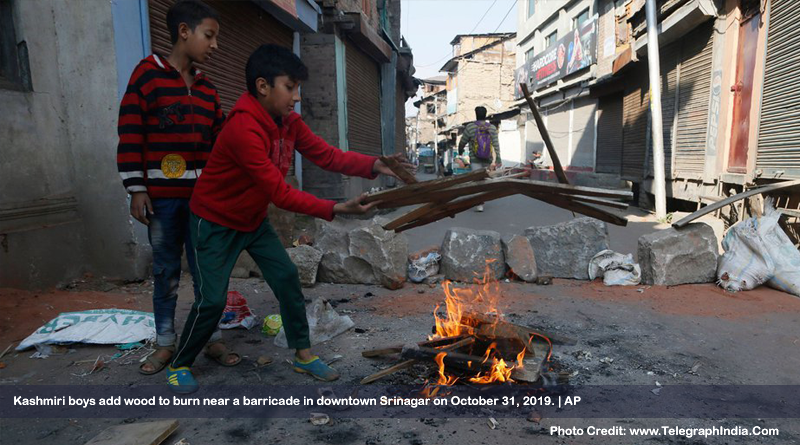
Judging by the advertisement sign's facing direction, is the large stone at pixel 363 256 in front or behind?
in front

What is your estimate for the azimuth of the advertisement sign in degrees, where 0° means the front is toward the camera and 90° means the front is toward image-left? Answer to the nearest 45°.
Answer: approximately 45°

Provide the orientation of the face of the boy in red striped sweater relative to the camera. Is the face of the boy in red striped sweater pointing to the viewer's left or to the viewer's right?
to the viewer's right

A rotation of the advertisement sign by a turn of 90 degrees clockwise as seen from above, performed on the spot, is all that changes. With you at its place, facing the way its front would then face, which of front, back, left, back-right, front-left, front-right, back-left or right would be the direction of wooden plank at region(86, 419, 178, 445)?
back-left

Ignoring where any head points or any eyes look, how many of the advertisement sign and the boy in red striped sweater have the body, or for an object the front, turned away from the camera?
0

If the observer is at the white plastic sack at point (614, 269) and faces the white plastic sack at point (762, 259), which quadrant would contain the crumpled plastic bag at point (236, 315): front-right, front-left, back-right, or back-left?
back-right

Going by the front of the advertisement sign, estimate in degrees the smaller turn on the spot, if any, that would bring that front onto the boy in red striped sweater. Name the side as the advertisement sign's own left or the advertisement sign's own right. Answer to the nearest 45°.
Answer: approximately 45° to the advertisement sign's own left

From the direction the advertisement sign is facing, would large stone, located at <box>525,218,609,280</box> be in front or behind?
in front

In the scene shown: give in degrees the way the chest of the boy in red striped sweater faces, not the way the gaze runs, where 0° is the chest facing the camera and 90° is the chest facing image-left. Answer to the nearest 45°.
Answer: approximately 315°

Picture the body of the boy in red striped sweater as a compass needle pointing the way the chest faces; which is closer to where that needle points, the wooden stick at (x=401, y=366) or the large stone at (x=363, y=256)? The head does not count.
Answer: the wooden stick

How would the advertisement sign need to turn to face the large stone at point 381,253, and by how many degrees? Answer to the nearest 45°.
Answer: approximately 45° to its left
